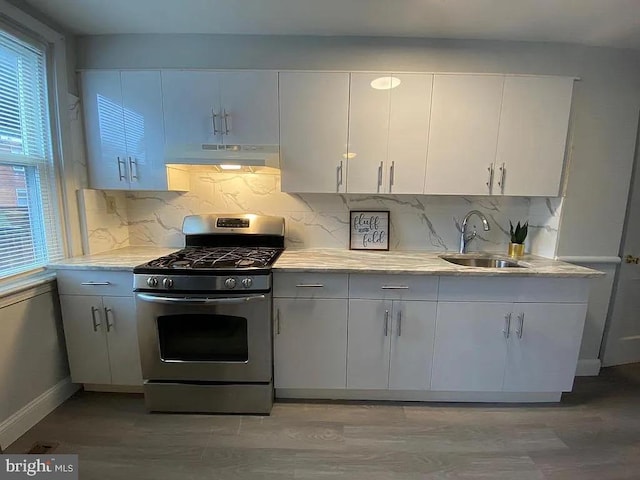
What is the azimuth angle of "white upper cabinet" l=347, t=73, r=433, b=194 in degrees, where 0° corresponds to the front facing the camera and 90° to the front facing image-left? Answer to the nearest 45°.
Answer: approximately 0°

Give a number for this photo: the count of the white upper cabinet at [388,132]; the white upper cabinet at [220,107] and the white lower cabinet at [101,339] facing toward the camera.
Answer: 3

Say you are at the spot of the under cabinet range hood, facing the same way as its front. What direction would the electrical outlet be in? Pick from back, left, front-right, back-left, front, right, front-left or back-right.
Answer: back-right

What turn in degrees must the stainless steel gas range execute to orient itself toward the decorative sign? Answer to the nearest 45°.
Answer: approximately 90° to its left

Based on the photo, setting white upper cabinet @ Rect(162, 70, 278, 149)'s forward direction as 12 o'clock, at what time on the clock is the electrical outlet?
The electrical outlet is roughly at 4 o'clock from the white upper cabinet.

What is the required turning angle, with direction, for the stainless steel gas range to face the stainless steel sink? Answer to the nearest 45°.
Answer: approximately 90° to its left

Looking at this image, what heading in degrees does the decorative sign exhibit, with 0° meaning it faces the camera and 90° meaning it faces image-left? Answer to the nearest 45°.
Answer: approximately 0°
